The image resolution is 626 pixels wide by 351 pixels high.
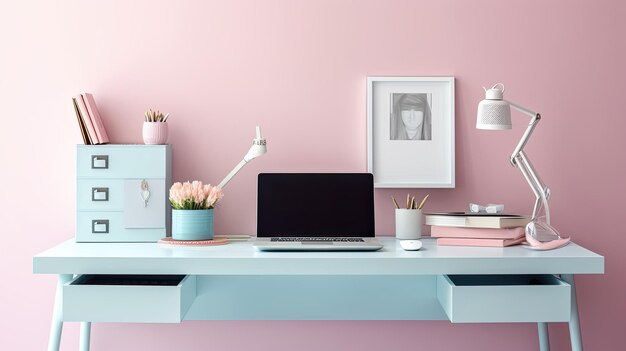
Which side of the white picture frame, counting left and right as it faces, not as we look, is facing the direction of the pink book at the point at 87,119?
right

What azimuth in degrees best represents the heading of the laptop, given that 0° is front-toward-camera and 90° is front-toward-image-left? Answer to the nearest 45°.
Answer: approximately 0°

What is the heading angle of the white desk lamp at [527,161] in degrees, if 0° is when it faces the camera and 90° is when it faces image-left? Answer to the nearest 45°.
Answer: approximately 90°

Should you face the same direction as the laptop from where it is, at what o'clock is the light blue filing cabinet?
The light blue filing cabinet is roughly at 3 o'clock from the laptop.

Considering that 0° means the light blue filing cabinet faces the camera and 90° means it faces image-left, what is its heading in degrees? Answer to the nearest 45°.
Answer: approximately 0°

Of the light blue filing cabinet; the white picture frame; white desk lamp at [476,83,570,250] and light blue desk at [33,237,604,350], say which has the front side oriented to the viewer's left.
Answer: the white desk lamp

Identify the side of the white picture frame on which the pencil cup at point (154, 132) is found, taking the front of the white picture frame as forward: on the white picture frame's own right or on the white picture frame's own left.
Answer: on the white picture frame's own right
